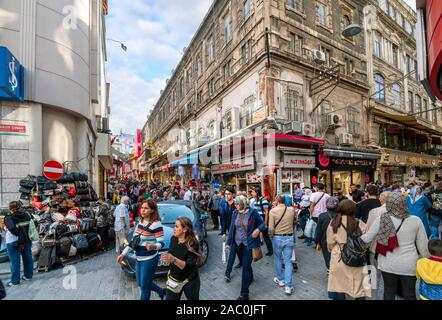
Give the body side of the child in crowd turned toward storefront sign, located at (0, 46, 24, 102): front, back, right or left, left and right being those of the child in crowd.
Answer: left

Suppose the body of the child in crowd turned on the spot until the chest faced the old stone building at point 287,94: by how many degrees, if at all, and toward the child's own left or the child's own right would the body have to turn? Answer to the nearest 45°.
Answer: approximately 45° to the child's own left

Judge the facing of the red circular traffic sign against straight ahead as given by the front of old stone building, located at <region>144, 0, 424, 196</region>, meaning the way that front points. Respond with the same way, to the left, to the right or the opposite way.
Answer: to the left

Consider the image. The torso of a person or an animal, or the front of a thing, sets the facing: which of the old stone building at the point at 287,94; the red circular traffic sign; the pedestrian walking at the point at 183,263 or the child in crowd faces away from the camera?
the child in crowd

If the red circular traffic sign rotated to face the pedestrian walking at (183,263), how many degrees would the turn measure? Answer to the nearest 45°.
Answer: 0° — it already faces them

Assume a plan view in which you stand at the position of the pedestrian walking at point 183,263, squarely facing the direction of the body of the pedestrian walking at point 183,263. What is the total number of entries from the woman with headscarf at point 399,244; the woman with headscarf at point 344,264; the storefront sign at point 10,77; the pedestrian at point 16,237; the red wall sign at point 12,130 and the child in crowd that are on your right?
3

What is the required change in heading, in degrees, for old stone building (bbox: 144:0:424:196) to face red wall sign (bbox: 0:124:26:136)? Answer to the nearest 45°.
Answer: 0° — it already faces it

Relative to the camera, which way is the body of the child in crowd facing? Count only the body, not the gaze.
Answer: away from the camera

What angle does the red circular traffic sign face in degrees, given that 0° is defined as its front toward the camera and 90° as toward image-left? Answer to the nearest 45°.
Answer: approximately 0°
